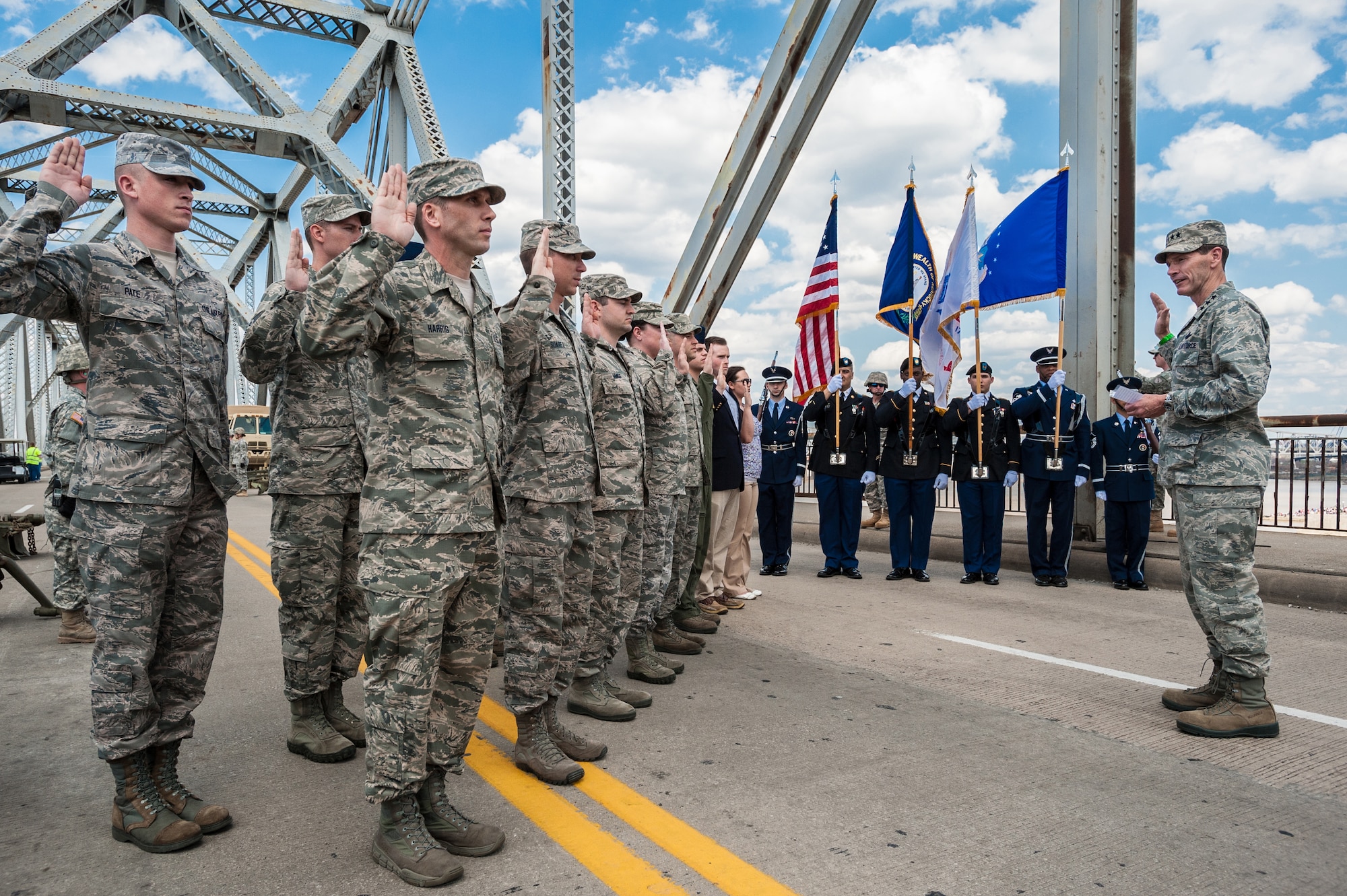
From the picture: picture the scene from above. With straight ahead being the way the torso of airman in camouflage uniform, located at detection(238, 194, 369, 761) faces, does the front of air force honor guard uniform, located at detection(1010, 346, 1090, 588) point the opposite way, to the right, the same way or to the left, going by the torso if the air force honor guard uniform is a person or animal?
to the right

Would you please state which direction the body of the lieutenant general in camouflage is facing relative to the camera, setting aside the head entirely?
to the viewer's left

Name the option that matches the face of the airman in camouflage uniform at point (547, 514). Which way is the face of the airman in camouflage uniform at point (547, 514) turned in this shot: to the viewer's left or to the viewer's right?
to the viewer's right

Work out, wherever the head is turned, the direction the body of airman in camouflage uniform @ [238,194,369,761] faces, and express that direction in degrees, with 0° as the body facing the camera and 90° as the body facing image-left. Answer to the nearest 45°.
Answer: approximately 315°

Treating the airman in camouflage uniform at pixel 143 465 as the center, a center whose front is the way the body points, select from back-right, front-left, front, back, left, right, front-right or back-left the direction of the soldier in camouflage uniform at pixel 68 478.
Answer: back-left

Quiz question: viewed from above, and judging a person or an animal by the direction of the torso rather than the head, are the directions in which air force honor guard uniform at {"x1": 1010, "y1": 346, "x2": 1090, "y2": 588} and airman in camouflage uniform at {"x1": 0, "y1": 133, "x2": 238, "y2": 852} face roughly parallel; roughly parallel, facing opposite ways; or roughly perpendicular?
roughly perpendicular

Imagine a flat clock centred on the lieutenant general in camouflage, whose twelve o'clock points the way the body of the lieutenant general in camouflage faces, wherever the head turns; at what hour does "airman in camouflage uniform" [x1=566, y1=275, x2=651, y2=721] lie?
The airman in camouflage uniform is roughly at 11 o'clock from the lieutenant general in camouflage.

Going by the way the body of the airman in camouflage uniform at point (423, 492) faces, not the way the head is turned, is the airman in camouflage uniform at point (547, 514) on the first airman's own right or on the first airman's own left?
on the first airman's own left

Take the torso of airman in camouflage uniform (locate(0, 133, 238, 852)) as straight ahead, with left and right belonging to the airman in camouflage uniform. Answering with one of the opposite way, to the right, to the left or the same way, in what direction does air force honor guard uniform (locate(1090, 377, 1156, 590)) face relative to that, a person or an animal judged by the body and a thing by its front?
to the right

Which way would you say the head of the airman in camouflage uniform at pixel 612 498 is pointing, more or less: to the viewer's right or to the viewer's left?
to the viewer's right

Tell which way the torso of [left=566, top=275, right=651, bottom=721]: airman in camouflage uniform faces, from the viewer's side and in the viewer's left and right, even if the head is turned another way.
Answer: facing to the right of the viewer

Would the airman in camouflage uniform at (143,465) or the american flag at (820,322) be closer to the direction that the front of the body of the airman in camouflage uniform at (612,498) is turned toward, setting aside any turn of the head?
the american flag

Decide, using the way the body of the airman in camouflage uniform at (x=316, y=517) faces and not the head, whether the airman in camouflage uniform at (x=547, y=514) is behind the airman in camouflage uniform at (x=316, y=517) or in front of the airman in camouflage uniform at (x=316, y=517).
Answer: in front

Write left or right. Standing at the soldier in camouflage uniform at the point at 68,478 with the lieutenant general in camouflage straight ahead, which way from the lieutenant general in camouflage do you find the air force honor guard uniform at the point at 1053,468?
left

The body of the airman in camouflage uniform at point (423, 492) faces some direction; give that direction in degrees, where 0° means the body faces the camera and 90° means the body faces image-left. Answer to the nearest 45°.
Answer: approximately 315°
